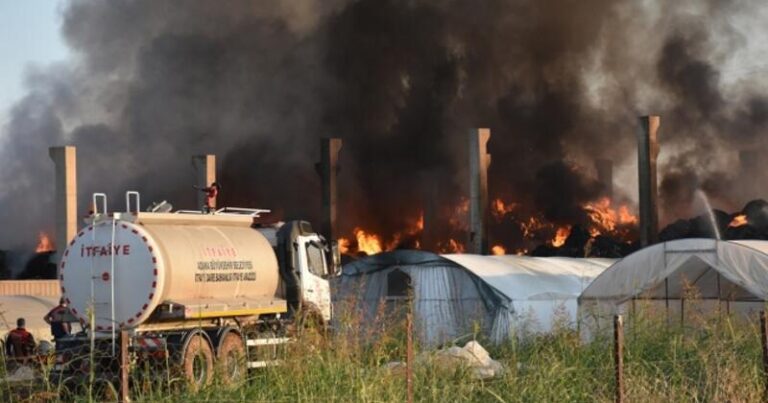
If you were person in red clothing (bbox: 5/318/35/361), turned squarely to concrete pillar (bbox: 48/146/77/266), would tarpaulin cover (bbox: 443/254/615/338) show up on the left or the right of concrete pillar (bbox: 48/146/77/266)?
right

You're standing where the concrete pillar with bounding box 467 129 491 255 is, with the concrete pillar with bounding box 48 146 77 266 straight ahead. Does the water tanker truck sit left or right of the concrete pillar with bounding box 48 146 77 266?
left

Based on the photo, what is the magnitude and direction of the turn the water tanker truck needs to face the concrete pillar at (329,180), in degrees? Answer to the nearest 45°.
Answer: approximately 45° to its left

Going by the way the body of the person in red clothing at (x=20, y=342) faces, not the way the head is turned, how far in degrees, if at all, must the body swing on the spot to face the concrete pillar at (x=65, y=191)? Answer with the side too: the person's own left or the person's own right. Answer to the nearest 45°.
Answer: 0° — they already face it

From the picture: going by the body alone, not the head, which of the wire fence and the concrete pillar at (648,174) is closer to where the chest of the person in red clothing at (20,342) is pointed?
the concrete pillar

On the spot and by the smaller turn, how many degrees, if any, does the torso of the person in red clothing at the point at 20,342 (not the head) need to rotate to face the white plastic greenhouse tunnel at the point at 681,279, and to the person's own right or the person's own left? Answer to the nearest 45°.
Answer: approximately 90° to the person's own right

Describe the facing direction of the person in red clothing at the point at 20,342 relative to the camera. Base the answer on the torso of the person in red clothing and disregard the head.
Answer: away from the camera

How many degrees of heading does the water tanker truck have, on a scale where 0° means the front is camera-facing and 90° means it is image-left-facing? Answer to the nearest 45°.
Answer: approximately 225°
